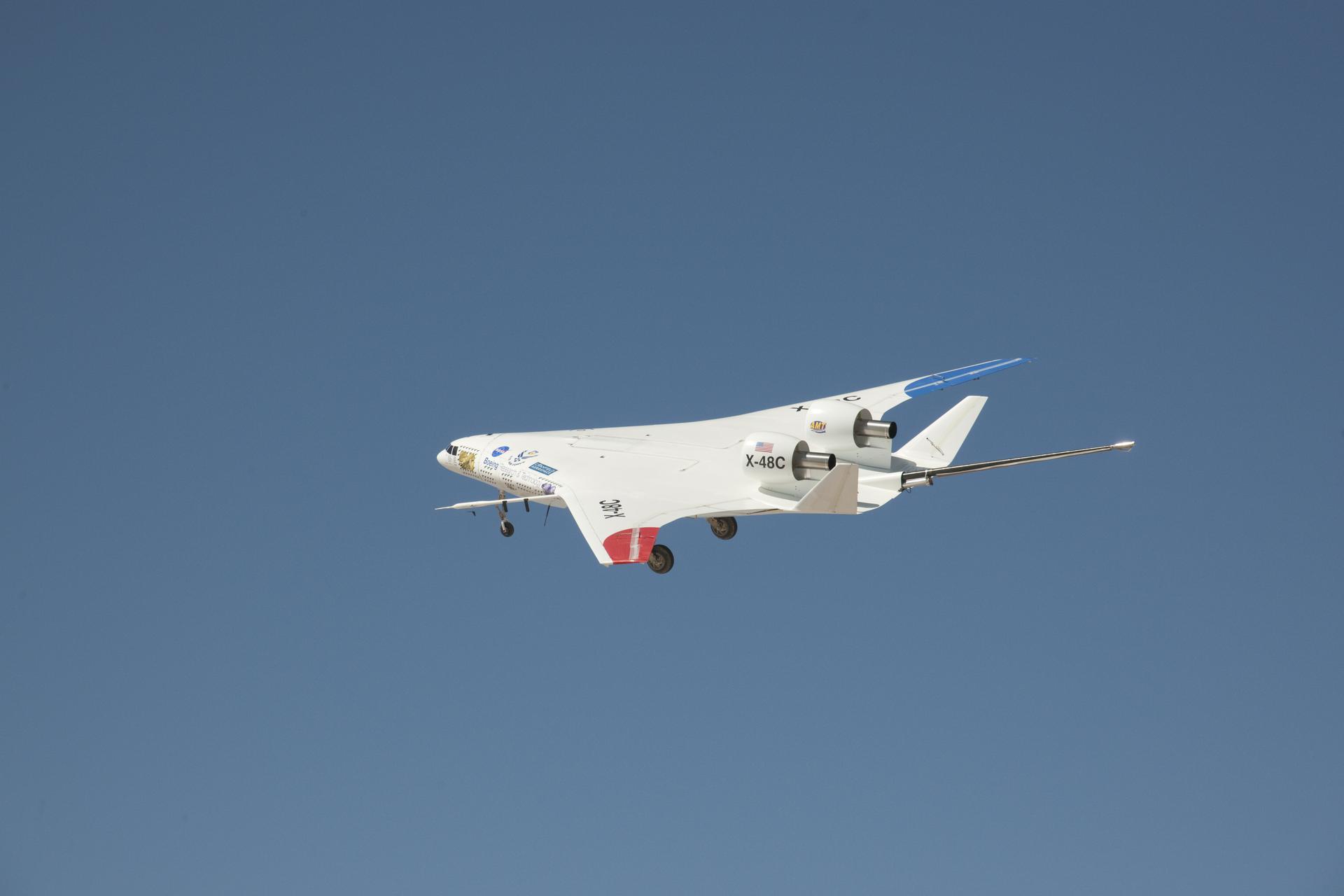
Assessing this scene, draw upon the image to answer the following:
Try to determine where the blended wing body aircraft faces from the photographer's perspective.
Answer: facing away from the viewer and to the left of the viewer
